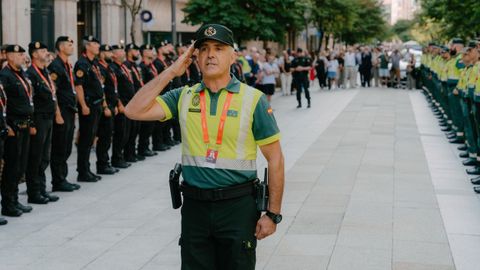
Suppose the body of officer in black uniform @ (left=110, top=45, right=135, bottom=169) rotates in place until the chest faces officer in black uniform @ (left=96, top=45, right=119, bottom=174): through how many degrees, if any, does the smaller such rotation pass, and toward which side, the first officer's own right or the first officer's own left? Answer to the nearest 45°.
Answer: approximately 45° to the first officer's own right

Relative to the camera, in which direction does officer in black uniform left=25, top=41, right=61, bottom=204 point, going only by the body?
to the viewer's right

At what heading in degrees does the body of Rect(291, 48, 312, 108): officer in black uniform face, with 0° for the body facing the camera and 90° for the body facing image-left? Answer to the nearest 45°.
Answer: approximately 0°

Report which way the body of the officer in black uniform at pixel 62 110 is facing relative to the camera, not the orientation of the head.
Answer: to the viewer's right

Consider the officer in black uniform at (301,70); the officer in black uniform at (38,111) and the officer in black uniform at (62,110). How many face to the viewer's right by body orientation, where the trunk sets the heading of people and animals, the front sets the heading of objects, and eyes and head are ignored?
2

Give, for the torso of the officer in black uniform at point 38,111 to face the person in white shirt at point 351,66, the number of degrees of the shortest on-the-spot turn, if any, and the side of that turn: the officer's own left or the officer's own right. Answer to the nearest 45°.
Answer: approximately 45° to the officer's own left

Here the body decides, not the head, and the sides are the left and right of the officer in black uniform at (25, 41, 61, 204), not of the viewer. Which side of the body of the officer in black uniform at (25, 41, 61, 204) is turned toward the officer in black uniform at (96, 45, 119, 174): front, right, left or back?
left

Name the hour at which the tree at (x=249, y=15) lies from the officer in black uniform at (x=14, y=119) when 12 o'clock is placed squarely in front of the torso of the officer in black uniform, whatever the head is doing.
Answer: The tree is roughly at 10 o'clock from the officer in black uniform.

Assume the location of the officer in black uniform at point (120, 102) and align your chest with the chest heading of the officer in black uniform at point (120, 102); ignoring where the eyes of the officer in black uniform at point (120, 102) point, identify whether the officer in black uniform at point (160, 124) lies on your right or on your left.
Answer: on your left

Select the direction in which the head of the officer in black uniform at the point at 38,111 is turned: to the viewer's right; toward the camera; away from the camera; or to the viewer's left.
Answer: to the viewer's right
